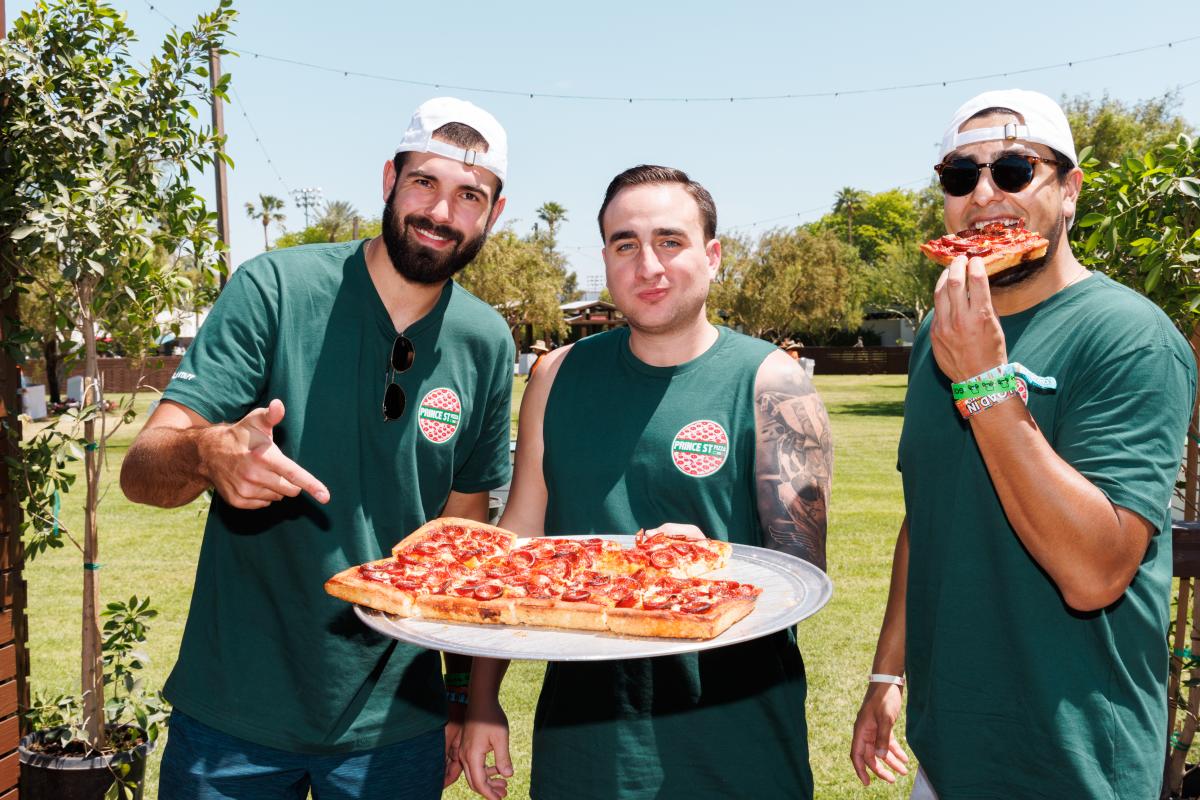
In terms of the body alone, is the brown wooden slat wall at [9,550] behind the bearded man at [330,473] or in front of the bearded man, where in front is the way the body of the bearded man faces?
behind

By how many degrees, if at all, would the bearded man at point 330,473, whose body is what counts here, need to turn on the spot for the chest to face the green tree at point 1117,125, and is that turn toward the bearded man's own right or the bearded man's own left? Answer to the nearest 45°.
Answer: approximately 135° to the bearded man's own left

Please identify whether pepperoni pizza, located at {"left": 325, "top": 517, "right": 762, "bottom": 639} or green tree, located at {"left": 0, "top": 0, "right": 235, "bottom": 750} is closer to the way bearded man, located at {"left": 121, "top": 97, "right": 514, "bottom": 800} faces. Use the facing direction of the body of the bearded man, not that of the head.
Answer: the pepperoni pizza

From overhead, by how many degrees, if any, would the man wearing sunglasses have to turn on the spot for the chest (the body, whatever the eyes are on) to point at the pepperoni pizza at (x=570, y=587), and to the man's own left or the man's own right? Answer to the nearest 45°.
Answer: approximately 45° to the man's own right

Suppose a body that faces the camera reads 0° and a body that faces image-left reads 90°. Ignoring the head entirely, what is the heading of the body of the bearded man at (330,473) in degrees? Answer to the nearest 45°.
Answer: approximately 0°

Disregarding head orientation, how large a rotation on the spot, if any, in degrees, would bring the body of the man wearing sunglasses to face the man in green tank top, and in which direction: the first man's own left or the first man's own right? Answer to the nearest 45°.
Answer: approximately 45° to the first man's own right

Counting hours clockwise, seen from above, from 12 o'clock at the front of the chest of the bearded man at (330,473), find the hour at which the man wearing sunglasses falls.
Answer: The man wearing sunglasses is roughly at 10 o'clock from the bearded man.

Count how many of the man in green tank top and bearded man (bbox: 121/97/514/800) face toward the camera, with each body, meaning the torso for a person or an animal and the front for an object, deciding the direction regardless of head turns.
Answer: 2
